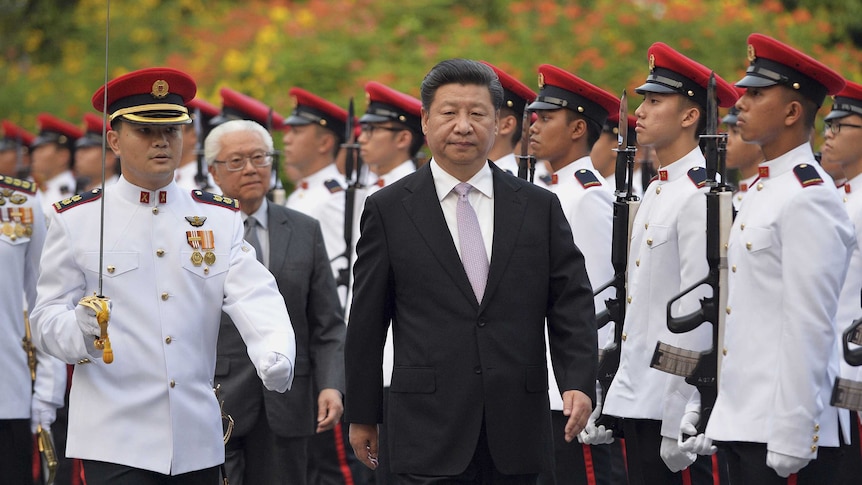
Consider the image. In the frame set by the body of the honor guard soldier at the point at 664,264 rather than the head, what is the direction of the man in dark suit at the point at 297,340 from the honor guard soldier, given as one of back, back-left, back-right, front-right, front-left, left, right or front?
front-right

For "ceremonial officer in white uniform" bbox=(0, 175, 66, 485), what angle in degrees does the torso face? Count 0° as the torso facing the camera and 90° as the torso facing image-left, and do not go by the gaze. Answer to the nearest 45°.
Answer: approximately 0°

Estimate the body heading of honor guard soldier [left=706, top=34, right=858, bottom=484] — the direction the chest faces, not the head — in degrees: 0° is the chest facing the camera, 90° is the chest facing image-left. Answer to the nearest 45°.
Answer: approximately 90°

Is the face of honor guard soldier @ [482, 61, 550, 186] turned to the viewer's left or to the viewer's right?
to the viewer's left

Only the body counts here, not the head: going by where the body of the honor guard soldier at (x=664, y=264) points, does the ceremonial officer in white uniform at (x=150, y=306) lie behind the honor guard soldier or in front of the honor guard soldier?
in front
